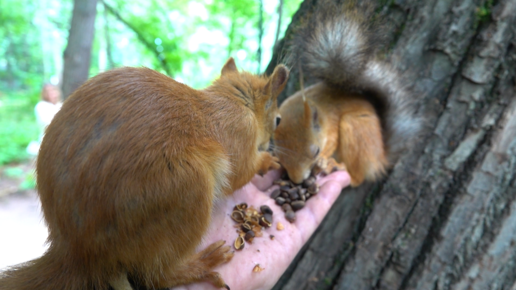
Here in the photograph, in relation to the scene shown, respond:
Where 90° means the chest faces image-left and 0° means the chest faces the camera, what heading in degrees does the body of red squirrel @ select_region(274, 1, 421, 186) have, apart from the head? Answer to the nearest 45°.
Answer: approximately 45°

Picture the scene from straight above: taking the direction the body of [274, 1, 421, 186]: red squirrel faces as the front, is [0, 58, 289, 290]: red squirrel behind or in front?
in front

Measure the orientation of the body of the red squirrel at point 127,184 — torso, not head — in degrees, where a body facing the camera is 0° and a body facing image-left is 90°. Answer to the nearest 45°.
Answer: approximately 225°
